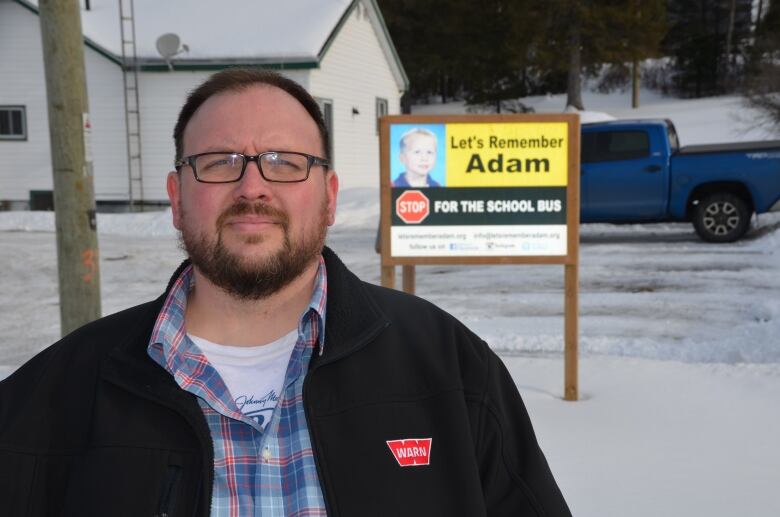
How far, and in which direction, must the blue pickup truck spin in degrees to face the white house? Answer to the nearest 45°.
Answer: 0° — it already faces it

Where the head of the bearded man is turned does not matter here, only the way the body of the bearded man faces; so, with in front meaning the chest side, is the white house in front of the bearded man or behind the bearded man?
behind

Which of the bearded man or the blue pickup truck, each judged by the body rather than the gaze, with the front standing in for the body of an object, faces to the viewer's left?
the blue pickup truck

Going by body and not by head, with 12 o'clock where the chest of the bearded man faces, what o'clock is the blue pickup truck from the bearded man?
The blue pickup truck is roughly at 7 o'clock from the bearded man.

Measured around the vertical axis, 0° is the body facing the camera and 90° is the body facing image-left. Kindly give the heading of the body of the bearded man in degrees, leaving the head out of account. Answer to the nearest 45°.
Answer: approximately 0°

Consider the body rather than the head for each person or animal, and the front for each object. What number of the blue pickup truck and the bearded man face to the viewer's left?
1

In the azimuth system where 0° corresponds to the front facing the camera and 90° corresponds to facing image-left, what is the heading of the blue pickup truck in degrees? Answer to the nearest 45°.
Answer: approximately 90°

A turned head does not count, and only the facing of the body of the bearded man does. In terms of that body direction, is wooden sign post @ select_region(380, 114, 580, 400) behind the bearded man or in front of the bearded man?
behind

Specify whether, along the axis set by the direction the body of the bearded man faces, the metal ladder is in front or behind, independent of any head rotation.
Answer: behind

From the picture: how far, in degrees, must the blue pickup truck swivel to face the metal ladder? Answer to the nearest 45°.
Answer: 0° — it already faces it

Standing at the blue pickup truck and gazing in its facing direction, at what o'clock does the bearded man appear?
The bearded man is roughly at 9 o'clock from the blue pickup truck.

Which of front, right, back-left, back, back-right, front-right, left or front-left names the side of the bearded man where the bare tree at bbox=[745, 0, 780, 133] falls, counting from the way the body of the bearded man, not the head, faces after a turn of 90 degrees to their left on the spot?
front-left
